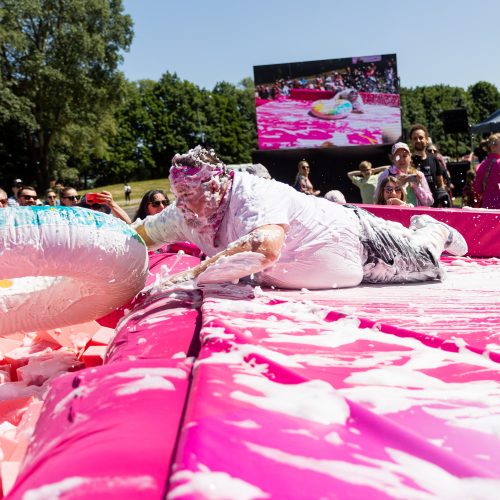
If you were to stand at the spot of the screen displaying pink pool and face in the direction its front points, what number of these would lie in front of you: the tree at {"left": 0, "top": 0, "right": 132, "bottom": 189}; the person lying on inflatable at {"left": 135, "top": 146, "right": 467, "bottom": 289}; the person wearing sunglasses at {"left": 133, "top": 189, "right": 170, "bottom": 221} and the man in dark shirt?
3

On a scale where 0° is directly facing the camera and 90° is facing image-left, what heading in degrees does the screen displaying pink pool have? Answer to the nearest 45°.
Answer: approximately 0°

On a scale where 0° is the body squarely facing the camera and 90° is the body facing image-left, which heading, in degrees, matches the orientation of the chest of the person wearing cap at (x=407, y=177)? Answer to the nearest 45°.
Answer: approximately 0°

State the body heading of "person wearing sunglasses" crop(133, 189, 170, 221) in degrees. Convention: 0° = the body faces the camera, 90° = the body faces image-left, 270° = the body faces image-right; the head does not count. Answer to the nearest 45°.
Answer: approximately 315°

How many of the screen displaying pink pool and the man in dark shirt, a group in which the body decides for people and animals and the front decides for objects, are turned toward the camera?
2

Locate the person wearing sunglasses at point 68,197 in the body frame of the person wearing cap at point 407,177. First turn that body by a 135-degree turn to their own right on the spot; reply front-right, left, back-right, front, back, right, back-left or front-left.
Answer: front-left

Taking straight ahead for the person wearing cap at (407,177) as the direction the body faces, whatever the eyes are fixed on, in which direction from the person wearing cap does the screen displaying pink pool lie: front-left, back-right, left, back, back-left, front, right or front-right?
back

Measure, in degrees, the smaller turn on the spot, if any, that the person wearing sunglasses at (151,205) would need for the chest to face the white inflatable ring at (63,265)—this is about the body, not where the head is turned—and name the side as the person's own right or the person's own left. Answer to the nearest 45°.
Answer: approximately 45° to the person's own right

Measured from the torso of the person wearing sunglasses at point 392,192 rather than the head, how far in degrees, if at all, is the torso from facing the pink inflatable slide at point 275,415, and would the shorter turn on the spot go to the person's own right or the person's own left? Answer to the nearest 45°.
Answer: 0° — they already face it

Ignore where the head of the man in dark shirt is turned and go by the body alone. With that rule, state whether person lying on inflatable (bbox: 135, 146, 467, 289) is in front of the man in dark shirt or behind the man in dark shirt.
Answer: in front

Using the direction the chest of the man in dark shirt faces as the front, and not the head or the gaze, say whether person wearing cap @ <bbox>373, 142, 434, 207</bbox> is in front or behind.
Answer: in front
